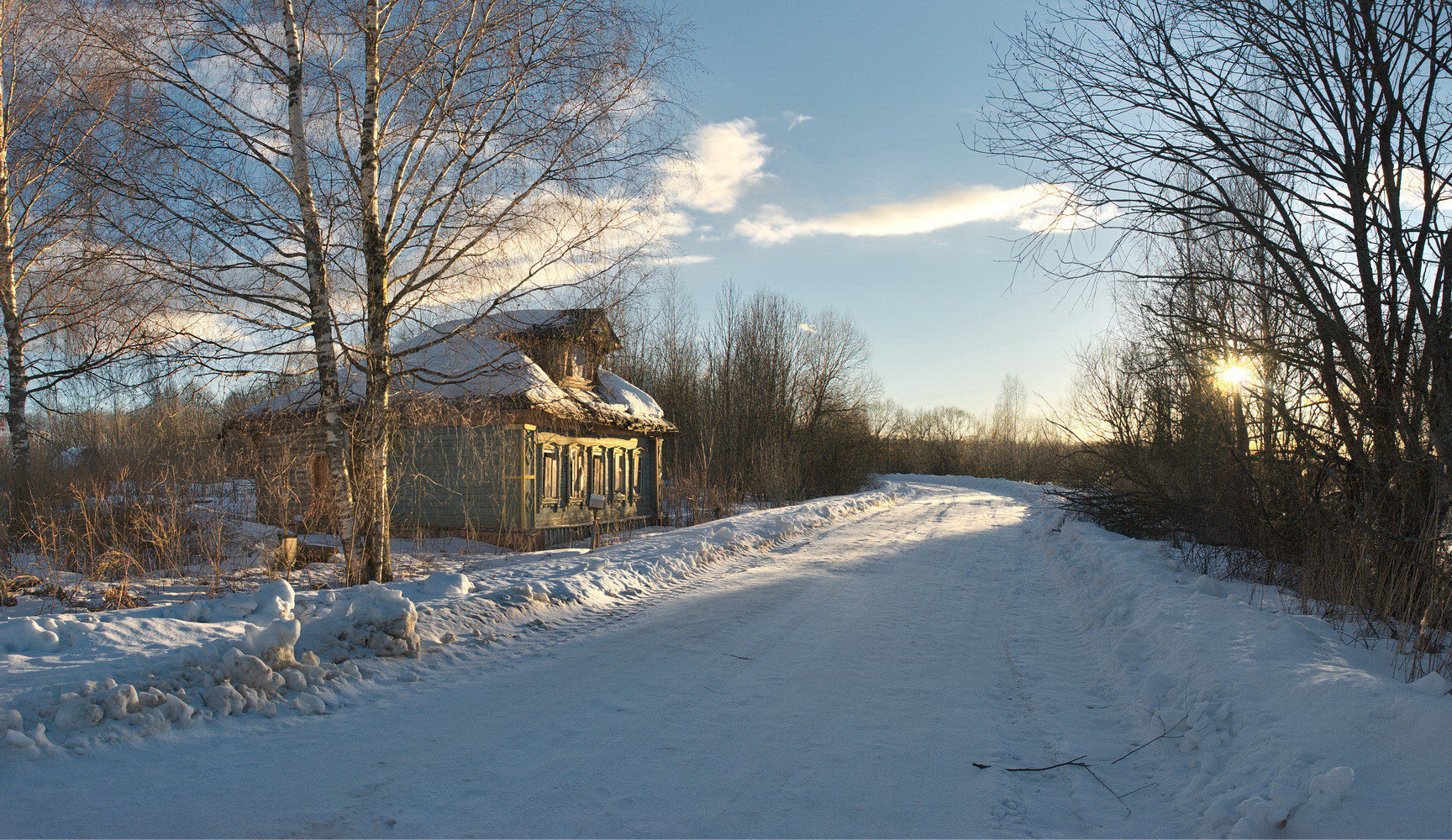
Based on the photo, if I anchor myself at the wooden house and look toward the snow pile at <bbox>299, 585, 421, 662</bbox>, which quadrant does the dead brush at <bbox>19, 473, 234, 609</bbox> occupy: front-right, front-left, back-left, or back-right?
front-right

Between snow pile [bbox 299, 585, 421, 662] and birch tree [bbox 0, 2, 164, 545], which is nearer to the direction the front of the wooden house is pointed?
the snow pile

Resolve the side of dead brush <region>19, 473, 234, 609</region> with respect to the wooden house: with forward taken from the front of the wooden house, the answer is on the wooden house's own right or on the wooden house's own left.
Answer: on the wooden house's own right

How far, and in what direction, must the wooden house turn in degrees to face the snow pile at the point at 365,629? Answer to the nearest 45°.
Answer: approximately 45° to its right
